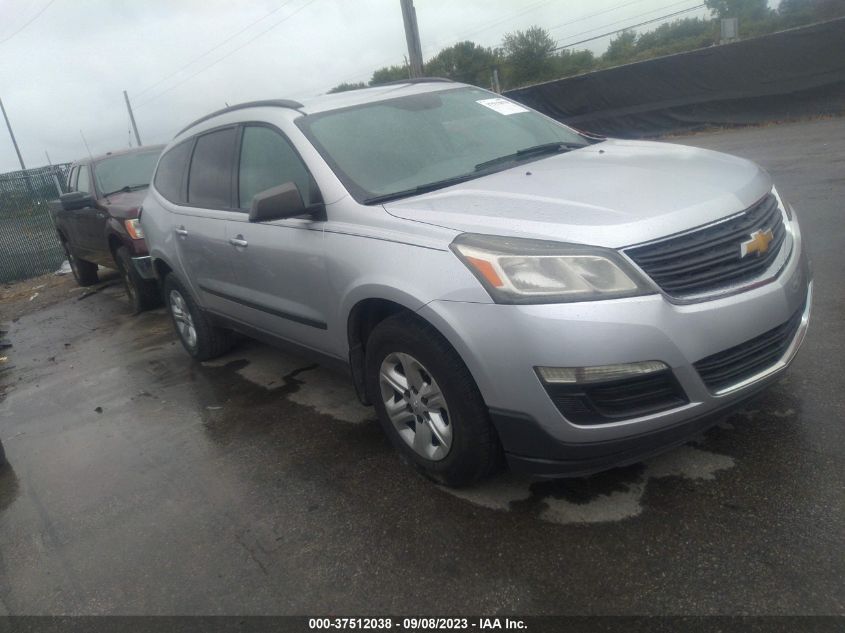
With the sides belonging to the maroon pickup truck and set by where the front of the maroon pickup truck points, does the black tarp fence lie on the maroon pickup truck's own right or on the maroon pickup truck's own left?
on the maroon pickup truck's own left

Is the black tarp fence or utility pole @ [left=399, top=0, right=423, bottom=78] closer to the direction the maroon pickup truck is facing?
the black tarp fence

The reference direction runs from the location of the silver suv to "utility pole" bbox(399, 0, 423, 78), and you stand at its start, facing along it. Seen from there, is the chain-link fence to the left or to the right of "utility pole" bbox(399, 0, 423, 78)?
left

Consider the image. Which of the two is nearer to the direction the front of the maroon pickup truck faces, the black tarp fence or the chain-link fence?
the black tarp fence

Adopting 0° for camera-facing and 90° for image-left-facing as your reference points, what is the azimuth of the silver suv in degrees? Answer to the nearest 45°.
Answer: approximately 315°

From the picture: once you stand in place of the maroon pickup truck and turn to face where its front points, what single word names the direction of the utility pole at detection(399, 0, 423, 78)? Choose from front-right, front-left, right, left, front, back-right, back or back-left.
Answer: left

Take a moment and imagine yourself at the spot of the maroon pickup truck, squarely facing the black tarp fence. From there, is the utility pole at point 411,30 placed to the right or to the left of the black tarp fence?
left

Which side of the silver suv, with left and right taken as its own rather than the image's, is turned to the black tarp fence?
left

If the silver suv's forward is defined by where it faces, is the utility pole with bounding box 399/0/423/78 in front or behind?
behind

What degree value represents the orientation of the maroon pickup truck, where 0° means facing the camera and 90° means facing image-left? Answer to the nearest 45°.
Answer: approximately 315°

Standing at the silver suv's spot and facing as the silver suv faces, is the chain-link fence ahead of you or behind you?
behind
